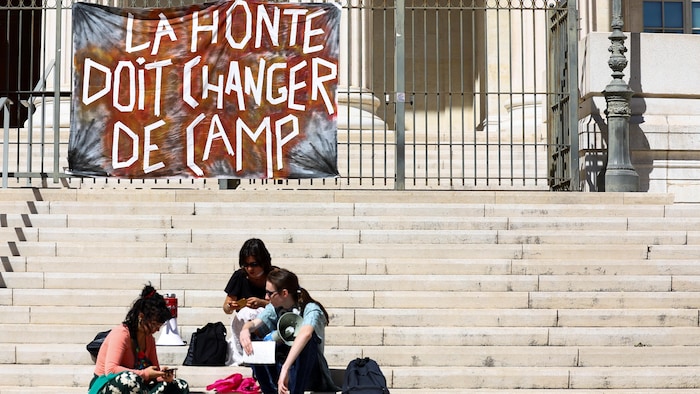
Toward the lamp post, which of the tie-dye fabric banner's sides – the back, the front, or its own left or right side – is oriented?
left

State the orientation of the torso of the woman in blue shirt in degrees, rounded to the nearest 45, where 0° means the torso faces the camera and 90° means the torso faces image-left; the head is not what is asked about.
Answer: approximately 45°

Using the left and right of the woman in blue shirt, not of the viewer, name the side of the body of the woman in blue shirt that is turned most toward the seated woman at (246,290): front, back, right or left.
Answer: right

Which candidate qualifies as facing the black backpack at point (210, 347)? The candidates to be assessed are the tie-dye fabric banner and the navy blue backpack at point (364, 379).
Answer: the tie-dye fabric banner

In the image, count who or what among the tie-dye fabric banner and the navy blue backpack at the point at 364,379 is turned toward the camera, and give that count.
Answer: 2

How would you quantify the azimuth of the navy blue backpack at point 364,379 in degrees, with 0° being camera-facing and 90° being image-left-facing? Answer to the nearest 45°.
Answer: approximately 0°

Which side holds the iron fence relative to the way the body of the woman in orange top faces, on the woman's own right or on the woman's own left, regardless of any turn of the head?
on the woman's own left

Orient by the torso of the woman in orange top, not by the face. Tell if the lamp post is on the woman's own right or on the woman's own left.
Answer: on the woman's own left

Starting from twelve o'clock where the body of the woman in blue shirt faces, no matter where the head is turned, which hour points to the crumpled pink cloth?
The crumpled pink cloth is roughly at 2 o'clock from the woman in blue shirt.

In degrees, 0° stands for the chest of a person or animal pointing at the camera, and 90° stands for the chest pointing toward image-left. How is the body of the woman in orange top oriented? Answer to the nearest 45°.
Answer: approximately 315°
